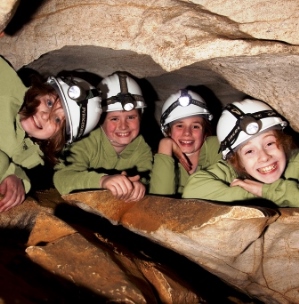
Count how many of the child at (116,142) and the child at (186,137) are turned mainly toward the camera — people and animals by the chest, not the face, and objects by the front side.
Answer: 2

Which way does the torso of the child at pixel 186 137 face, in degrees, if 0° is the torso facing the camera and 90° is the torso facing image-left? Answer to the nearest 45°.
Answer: approximately 0°

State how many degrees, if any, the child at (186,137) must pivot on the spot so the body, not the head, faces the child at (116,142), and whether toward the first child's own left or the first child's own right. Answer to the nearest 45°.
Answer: approximately 90° to the first child's own right

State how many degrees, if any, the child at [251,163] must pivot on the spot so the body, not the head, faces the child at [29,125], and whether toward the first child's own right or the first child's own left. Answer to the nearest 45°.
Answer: approximately 90° to the first child's own right

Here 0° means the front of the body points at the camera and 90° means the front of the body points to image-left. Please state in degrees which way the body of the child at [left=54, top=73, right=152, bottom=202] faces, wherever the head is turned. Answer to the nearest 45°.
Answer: approximately 0°

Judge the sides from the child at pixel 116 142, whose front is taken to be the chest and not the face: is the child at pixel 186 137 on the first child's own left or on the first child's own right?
on the first child's own left
